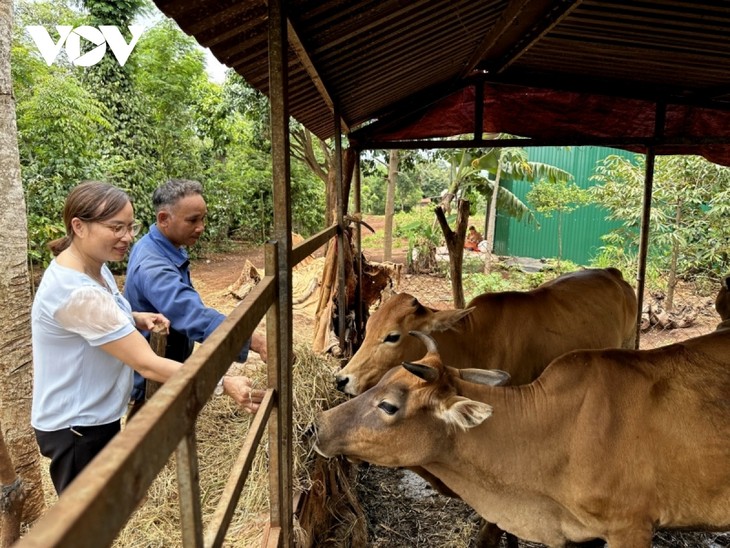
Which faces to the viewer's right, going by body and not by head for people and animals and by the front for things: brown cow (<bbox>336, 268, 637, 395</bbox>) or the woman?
the woman

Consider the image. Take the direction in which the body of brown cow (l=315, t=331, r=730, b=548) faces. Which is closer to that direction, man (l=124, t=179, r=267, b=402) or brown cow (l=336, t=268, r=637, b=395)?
the man

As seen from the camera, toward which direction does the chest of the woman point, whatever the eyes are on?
to the viewer's right

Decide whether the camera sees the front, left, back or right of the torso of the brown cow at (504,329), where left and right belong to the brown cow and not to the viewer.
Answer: left

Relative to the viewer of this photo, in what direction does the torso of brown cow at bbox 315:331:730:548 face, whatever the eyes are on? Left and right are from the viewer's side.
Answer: facing to the left of the viewer

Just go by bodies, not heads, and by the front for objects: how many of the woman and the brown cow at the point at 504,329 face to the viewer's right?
1

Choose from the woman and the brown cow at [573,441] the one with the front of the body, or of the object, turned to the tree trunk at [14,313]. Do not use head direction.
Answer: the brown cow

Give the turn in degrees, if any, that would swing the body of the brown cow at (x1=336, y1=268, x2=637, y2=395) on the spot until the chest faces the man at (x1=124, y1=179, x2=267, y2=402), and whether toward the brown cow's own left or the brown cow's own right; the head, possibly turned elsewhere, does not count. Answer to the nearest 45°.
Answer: approximately 45° to the brown cow's own left

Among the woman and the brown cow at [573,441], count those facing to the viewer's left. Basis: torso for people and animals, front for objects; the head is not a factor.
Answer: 1

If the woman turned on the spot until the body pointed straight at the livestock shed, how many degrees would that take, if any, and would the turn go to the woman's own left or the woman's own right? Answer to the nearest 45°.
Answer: approximately 45° to the woman's own left
